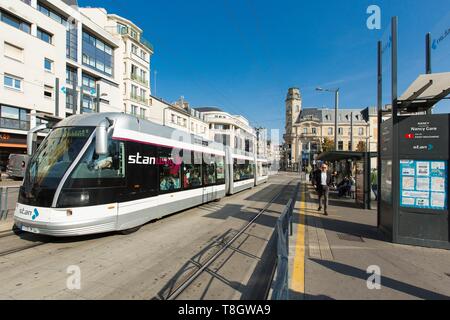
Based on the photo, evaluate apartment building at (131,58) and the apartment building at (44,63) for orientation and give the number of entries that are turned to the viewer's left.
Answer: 0

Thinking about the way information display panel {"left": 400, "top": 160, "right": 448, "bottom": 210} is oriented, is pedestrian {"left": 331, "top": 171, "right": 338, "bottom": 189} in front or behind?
behind

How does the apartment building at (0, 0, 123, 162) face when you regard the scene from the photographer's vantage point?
facing the viewer and to the right of the viewer

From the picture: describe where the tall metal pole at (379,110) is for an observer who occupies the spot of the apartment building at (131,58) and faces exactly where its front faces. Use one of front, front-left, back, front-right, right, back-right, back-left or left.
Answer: front-right

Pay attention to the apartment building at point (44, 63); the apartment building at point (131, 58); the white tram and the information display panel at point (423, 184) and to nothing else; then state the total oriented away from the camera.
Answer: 0

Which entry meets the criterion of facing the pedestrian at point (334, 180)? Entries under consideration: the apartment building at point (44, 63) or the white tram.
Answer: the apartment building

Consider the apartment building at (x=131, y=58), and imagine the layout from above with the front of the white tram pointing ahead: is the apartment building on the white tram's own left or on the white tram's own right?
on the white tram's own right

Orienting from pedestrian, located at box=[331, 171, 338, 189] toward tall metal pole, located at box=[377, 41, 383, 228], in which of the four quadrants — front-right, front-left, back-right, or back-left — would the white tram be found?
front-right

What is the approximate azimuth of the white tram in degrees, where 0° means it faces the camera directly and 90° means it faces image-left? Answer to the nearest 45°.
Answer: approximately 45°

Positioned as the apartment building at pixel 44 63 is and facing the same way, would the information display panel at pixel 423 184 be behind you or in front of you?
in front

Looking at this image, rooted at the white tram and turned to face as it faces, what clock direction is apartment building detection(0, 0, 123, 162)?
The apartment building is roughly at 4 o'clock from the white tram.

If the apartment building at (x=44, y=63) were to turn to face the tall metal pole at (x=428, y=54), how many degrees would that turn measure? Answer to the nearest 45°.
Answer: approximately 45° to its right

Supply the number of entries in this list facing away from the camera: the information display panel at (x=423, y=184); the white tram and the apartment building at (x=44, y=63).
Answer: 0

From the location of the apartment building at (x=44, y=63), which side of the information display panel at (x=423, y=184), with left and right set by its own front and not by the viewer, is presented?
right

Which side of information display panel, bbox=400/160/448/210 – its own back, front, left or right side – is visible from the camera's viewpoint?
front

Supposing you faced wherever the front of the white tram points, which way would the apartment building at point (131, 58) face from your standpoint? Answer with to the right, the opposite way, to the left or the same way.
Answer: to the left
